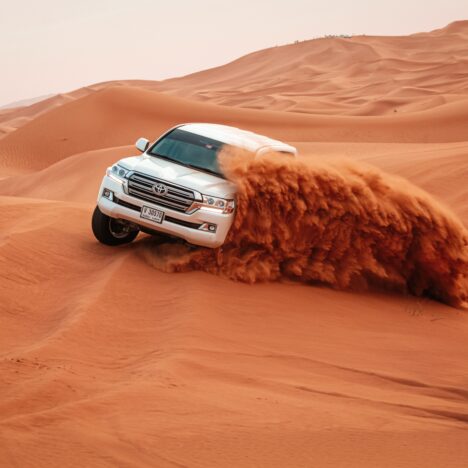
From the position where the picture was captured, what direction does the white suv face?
facing the viewer and to the left of the viewer

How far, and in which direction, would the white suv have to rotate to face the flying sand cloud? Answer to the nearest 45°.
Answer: approximately 135° to its left
